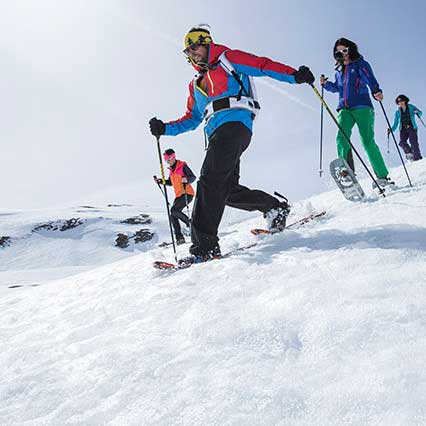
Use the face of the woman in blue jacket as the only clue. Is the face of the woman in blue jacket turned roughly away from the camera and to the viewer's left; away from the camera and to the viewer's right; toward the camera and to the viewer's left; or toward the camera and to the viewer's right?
toward the camera and to the viewer's left

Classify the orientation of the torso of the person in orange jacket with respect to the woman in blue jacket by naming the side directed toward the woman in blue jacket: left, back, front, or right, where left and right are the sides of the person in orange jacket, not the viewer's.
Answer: left

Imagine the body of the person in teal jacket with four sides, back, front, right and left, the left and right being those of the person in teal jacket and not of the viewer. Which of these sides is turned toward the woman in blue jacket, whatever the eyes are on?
front

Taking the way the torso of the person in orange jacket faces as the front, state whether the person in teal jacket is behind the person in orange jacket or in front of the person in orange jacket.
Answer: behind

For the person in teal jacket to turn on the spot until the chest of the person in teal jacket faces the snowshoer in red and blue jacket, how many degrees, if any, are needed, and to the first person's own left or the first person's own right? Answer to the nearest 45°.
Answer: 0° — they already face them

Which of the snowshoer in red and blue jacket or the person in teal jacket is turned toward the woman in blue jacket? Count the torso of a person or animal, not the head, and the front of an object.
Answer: the person in teal jacket

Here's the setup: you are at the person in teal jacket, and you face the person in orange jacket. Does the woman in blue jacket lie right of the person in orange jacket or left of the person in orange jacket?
left

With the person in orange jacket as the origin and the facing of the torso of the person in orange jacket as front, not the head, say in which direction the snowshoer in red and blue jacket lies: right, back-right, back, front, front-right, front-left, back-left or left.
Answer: front-left
